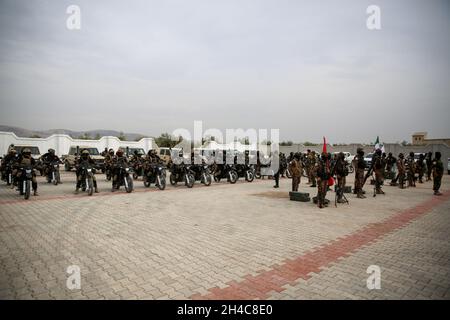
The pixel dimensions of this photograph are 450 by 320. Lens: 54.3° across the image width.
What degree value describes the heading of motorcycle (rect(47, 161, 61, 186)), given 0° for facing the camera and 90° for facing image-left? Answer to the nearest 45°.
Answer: approximately 0°

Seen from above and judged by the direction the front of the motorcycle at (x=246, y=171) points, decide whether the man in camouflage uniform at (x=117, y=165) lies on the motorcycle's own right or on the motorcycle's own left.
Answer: on the motorcycle's own right

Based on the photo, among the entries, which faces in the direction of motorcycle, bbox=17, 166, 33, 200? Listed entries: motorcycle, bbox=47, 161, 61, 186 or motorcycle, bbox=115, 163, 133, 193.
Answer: motorcycle, bbox=47, 161, 61, 186

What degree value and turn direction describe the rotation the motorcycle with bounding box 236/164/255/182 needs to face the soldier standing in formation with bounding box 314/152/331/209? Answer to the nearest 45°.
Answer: approximately 45° to its right

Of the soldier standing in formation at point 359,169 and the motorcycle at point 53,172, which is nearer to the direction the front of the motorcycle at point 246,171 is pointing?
the soldier standing in formation

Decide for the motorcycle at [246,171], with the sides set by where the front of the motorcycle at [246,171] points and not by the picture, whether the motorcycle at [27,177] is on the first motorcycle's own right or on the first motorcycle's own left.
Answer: on the first motorcycle's own right

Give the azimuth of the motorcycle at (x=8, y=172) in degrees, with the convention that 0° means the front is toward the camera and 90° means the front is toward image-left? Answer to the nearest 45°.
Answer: approximately 0°
